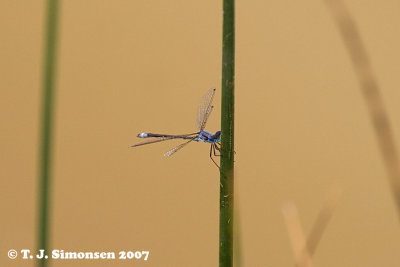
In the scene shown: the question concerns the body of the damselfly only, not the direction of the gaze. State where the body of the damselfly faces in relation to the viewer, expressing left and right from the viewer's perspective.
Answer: facing to the right of the viewer
